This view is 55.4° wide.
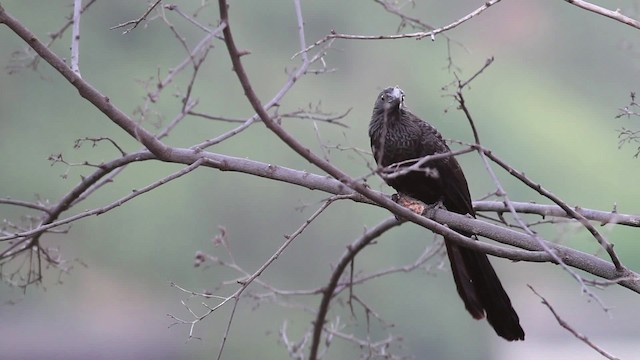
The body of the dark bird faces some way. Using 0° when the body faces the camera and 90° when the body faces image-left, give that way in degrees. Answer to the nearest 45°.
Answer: approximately 45°
